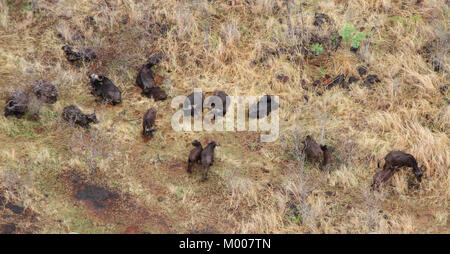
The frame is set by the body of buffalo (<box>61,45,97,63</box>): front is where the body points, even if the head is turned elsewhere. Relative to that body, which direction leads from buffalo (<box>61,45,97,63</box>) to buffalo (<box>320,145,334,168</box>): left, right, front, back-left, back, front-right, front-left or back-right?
back-left

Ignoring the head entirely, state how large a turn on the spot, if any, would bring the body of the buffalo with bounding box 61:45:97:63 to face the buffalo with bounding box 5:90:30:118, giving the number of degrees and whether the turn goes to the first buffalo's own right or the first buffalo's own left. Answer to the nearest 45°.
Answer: approximately 45° to the first buffalo's own left

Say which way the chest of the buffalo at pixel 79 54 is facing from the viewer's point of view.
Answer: to the viewer's left

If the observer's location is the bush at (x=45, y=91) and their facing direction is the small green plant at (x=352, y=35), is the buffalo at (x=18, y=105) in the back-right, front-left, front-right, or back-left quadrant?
back-right

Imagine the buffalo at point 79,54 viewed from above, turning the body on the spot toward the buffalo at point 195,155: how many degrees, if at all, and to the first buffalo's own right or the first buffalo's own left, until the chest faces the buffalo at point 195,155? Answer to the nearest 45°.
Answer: approximately 135° to the first buffalo's own left

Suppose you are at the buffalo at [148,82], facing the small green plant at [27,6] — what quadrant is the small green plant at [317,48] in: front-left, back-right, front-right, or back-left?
back-right

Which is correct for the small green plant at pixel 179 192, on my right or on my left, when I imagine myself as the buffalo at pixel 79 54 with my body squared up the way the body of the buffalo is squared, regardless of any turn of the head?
on my left

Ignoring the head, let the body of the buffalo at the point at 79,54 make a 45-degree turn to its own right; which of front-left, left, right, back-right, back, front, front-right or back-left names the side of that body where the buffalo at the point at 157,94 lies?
back

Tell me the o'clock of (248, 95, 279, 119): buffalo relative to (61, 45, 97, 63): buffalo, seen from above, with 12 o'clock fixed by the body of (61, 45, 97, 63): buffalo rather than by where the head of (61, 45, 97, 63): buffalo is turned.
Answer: (248, 95, 279, 119): buffalo is roughly at 7 o'clock from (61, 45, 97, 63): buffalo.

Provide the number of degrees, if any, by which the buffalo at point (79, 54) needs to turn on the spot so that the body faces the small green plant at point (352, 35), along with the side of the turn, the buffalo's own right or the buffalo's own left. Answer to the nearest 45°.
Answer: approximately 180°

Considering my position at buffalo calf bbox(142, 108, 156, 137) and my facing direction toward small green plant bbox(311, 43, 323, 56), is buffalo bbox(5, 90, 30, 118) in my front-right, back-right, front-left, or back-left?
back-left

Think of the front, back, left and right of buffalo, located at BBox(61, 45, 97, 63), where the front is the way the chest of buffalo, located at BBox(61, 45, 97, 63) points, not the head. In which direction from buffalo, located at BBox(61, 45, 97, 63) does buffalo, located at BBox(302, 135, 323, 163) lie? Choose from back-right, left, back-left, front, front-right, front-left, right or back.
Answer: back-left

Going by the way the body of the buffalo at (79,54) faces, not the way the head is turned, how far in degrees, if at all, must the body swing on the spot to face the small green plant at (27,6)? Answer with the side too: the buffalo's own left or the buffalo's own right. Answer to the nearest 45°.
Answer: approximately 45° to the buffalo's own right

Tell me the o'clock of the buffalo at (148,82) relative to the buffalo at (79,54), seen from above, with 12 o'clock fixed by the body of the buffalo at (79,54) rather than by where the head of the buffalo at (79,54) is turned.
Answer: the buffalo at (148,82) is roughly at 7 o'clock from the buffalo at (79,54).

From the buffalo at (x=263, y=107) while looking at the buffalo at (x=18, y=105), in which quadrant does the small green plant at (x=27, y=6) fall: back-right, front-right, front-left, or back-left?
front-right

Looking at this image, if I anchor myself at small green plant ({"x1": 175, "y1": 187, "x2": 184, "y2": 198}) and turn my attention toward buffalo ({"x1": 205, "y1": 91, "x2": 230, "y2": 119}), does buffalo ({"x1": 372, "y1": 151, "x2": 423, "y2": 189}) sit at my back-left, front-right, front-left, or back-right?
front-right

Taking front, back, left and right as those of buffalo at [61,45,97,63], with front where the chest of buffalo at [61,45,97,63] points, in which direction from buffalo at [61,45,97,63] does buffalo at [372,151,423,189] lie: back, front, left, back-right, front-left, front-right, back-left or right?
back-left

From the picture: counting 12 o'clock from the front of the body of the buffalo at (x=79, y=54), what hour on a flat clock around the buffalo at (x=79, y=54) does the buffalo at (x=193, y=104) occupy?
the buffalo at (x=193, y=104) is roughly at 7 o'clock from the buffalo at (x=79, y=54).
